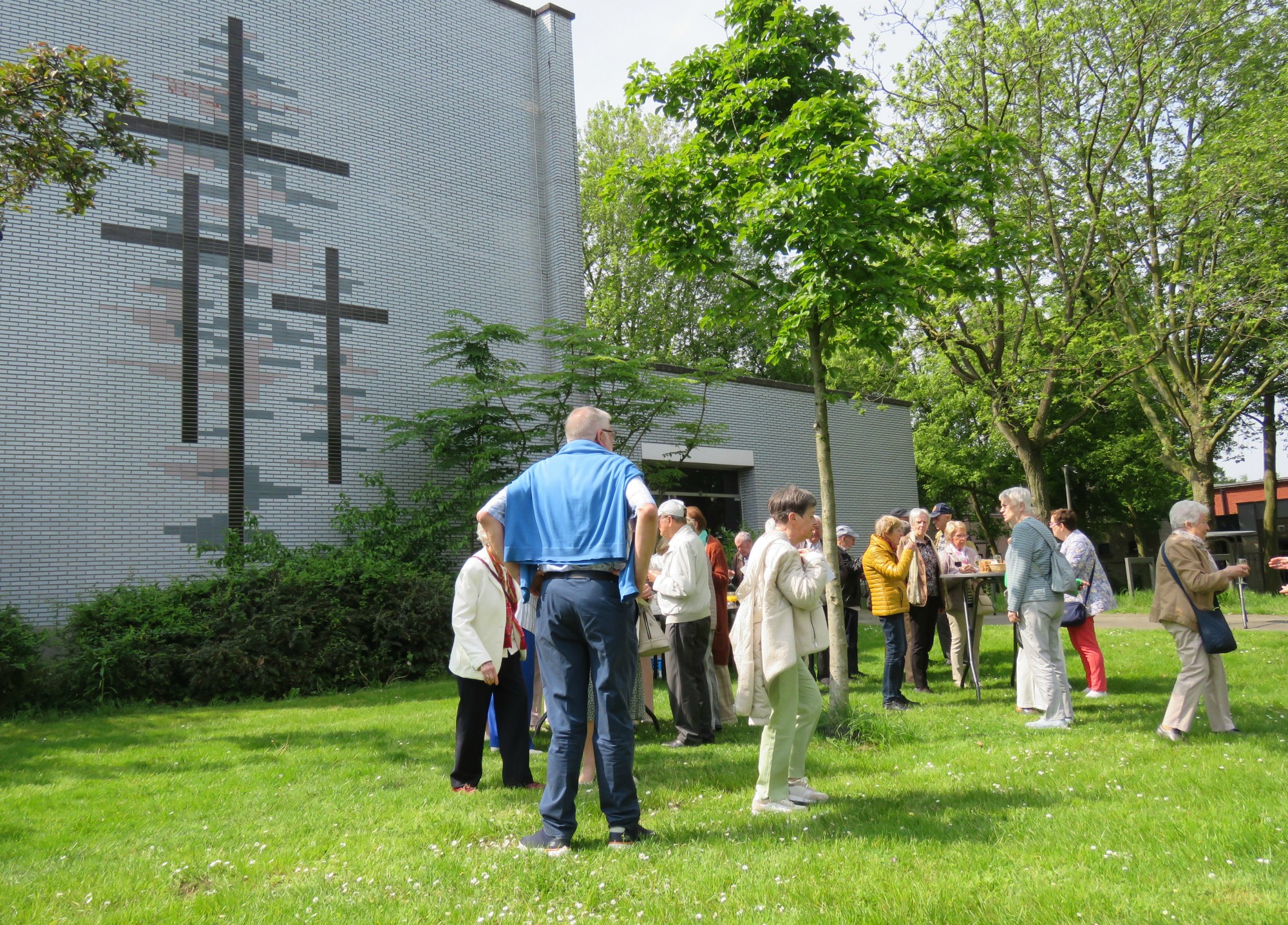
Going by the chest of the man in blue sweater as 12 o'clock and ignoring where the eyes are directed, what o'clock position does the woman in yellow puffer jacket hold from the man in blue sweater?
The woman in yellow puffer jacket is roughly at 1 o'clock from the man in blue sweater.

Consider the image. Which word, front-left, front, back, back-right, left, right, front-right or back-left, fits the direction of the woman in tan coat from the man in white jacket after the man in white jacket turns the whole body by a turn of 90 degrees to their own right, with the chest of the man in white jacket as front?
right

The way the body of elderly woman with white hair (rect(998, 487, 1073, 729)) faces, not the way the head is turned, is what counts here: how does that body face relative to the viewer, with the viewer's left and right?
facing to the left of the viewer

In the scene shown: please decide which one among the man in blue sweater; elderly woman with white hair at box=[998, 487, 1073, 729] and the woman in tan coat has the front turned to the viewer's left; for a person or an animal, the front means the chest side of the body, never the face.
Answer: the elderly woman with white hair

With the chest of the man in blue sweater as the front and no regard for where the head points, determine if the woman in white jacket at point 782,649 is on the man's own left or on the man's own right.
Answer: on the man's own right

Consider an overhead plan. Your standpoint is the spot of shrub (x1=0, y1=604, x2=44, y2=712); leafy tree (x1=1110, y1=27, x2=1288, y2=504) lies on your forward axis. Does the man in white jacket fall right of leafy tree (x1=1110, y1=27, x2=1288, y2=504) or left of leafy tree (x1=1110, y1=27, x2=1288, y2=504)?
right

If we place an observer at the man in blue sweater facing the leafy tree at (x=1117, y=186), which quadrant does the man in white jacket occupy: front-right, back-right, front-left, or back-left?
front-left

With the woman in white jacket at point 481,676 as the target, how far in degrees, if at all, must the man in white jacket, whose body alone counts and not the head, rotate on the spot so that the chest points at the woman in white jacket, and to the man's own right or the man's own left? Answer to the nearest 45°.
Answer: approximately 45° to the man's own left

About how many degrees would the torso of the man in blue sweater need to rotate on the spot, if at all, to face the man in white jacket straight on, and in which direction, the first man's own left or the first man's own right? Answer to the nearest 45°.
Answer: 0° — they already face them

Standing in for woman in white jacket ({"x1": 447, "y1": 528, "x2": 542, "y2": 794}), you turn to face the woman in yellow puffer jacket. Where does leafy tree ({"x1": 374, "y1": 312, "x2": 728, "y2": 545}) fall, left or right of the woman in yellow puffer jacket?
left

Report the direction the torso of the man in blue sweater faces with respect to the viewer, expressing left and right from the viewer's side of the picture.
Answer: facing away from the viewer

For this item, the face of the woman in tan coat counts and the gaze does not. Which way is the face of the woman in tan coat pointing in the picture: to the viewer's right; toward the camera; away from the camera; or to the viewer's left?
to the viewer's right

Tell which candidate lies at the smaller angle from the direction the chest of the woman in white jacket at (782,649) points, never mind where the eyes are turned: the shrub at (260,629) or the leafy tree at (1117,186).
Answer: the leafy tree

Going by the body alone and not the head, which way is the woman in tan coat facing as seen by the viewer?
to the viewer's right
